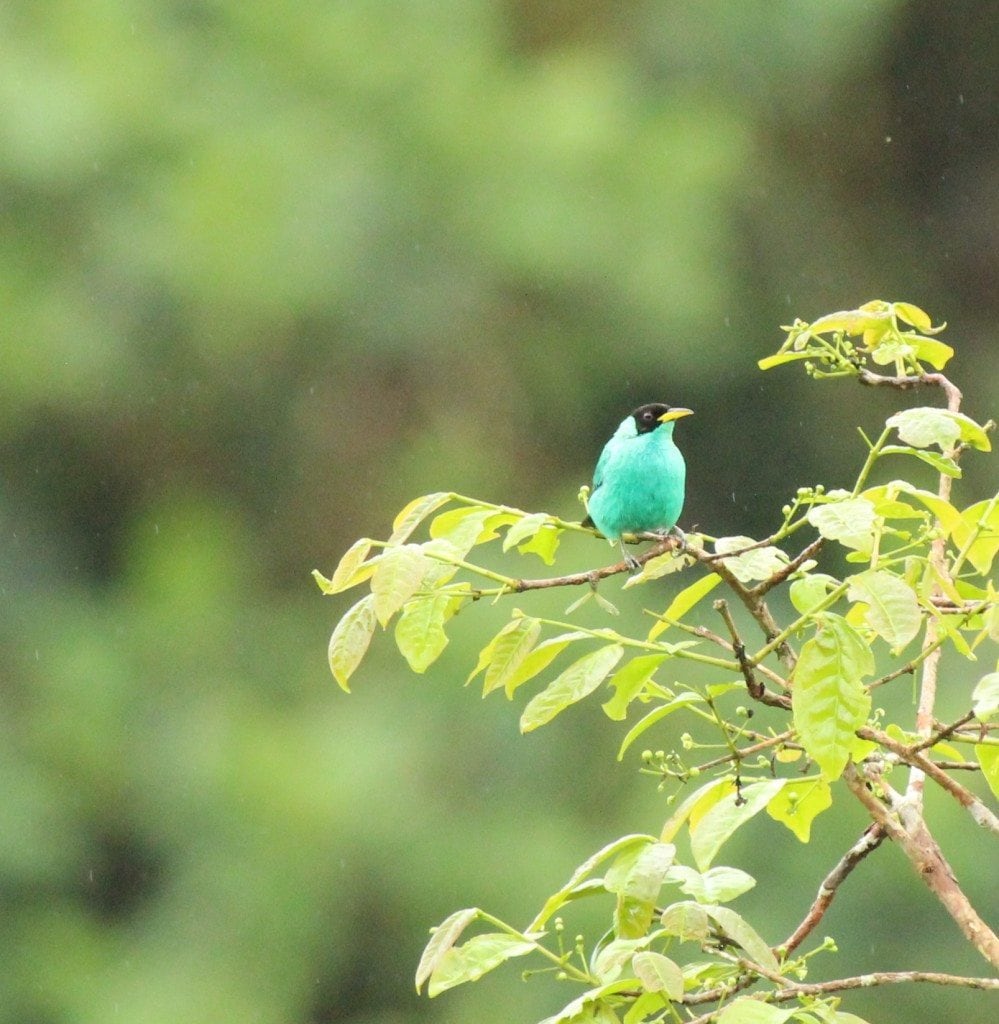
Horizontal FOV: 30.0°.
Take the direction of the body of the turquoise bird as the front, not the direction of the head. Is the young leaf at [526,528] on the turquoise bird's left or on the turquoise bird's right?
on the turquoise bird's right

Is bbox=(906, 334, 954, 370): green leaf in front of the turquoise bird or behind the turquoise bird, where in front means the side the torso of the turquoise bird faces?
in front

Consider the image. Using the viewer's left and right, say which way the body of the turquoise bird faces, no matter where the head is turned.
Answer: facing the viewer and to the right of the viewer
